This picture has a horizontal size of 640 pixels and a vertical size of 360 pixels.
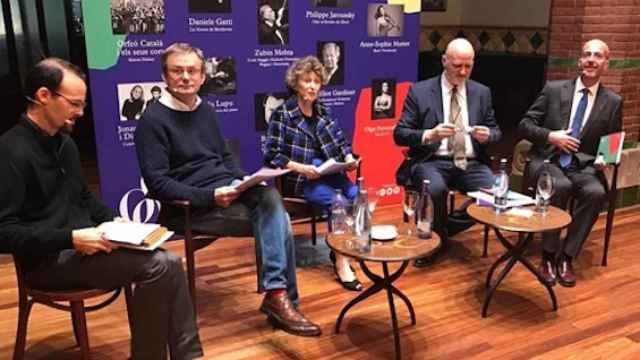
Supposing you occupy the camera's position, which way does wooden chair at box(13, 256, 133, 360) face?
facing to the right of the viewer

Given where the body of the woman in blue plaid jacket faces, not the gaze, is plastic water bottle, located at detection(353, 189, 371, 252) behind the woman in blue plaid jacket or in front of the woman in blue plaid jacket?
in front

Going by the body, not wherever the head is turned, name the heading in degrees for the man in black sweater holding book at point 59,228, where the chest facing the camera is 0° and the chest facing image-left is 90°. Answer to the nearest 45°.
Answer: approximately 270°

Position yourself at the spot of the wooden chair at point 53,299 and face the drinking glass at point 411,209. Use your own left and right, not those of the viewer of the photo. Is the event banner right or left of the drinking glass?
left

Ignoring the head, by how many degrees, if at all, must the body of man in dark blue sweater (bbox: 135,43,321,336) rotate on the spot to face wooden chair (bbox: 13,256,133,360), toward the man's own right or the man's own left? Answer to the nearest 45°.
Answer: approximately 90° to the man's own right

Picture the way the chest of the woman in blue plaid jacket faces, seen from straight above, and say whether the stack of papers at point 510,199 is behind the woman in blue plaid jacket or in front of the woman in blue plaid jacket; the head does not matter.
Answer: in front

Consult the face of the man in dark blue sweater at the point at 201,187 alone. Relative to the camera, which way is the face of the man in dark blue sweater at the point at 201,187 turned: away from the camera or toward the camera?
toward the camera

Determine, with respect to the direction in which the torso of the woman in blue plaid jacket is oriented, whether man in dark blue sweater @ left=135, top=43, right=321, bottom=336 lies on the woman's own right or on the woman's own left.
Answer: on the woman's own right

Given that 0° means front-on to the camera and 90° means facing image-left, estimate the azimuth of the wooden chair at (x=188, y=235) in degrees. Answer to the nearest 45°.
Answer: approximately 315°

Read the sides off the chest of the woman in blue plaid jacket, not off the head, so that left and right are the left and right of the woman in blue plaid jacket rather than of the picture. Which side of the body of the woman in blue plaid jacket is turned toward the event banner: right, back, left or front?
back

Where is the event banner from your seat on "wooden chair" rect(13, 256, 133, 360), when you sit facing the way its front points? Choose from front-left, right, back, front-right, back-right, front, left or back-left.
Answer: front-left

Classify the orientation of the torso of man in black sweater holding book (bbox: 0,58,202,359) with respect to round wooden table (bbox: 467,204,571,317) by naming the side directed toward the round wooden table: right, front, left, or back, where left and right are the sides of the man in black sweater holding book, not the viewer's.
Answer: front

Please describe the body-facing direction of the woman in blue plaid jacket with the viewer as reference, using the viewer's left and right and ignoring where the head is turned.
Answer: facing the viewer and to the right of the viewer

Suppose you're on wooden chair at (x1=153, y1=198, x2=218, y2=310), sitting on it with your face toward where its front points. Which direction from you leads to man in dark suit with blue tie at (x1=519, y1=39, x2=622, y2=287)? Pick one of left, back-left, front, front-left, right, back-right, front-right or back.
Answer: front-left

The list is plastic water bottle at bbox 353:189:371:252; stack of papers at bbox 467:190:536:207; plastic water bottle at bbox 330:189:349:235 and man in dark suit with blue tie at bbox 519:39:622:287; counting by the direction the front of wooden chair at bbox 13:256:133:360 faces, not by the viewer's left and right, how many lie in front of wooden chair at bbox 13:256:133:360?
4

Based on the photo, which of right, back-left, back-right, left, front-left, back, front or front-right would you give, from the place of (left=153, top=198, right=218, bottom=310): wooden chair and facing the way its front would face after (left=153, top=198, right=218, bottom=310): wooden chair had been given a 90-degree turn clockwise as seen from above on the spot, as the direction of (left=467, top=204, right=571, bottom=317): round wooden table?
back-left
